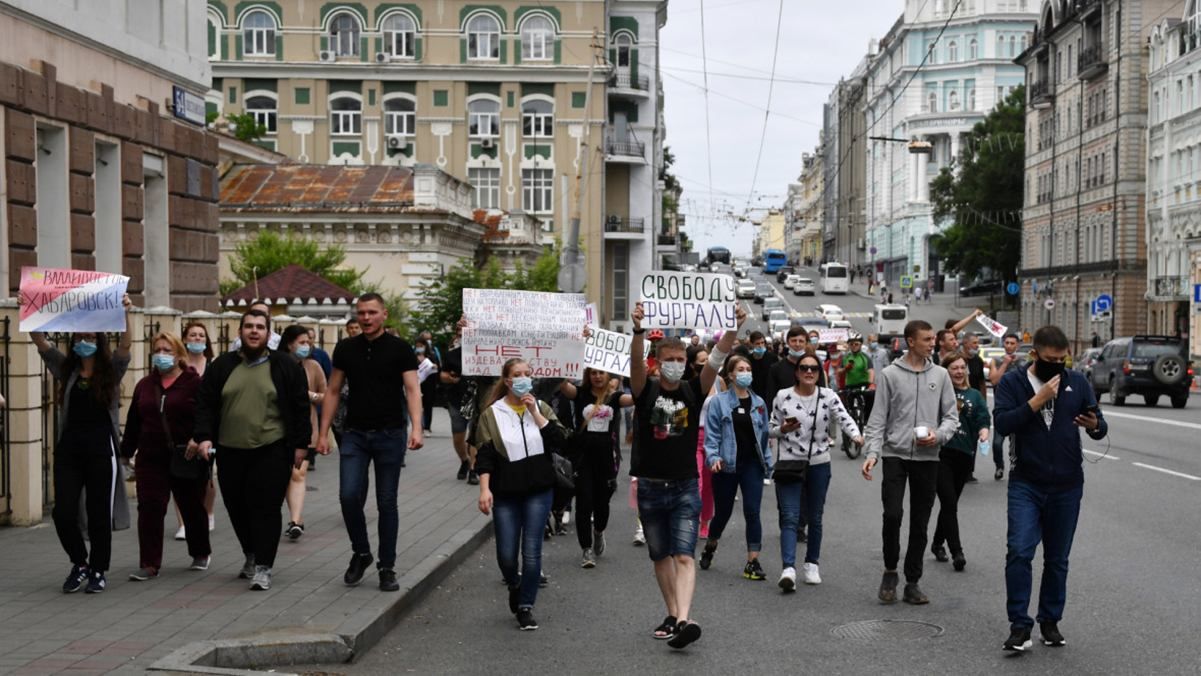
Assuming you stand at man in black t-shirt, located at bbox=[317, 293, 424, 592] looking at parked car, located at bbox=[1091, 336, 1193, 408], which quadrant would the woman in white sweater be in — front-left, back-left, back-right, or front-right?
front-right

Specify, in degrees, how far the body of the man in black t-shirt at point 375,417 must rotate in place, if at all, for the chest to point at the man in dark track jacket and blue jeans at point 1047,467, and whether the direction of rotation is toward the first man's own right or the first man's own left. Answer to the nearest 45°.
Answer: approximately 45° to the first man's own left

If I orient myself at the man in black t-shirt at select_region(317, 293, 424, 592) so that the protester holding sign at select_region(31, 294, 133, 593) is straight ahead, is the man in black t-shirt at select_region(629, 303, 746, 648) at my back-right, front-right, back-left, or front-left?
back-left

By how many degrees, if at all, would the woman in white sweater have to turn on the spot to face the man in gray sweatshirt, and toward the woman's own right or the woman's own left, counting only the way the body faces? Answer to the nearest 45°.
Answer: approximately 45° to the woman's own left

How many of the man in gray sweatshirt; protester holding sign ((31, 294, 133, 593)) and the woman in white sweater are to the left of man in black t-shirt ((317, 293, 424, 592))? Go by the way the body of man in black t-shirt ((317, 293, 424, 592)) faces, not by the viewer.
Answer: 2

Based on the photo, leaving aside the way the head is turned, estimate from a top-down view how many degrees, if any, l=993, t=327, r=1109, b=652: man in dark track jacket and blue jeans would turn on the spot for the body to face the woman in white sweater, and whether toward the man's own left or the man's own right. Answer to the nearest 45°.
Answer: approximately 135° to the man's own right

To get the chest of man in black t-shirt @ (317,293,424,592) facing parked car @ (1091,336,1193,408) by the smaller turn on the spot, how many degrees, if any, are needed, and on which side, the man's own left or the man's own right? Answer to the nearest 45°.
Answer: approximately 135° to the man's own left

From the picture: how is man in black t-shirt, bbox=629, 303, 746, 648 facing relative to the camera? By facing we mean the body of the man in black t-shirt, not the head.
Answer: toward the camera

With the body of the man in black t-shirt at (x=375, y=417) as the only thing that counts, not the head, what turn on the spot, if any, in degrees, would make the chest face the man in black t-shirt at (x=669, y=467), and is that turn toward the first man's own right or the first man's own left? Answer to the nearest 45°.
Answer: approximately 45° to the first man's own left

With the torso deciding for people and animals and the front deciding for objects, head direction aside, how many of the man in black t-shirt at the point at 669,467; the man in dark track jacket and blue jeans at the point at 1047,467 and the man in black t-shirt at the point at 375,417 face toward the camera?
3

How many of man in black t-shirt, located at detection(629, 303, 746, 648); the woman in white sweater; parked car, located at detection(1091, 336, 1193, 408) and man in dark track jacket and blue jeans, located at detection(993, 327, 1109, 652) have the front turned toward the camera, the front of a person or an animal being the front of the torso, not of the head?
3

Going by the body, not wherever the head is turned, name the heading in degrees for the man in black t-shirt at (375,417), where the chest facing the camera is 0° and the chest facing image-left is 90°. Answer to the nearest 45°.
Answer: approximately 0°
